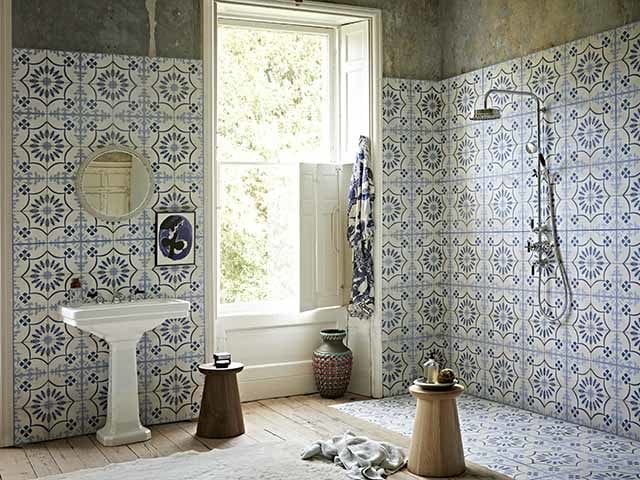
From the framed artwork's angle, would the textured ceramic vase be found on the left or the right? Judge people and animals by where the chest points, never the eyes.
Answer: on its left

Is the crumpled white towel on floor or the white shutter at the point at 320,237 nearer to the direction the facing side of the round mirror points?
the crumpled white towel on floor

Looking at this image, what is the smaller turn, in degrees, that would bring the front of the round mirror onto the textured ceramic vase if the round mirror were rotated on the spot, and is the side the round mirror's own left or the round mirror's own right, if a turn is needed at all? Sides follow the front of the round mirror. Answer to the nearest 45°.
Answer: approximately 90° to the round mirror's own left

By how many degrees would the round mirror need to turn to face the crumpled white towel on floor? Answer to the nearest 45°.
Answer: approximately 45° to its left

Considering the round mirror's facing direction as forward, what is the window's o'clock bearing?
The window is roughly at 8 o'clock from the round mirror.

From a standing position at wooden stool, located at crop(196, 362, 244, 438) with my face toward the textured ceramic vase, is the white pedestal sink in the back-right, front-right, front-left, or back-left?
back-left

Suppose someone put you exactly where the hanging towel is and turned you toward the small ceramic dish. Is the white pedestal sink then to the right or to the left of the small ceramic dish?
right

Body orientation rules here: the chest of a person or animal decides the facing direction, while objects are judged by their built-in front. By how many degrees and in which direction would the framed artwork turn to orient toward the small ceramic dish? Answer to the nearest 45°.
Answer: approximately 45° to its left

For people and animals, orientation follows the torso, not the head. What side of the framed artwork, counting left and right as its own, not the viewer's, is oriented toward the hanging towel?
left

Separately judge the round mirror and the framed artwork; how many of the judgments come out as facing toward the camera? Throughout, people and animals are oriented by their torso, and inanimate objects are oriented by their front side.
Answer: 2
